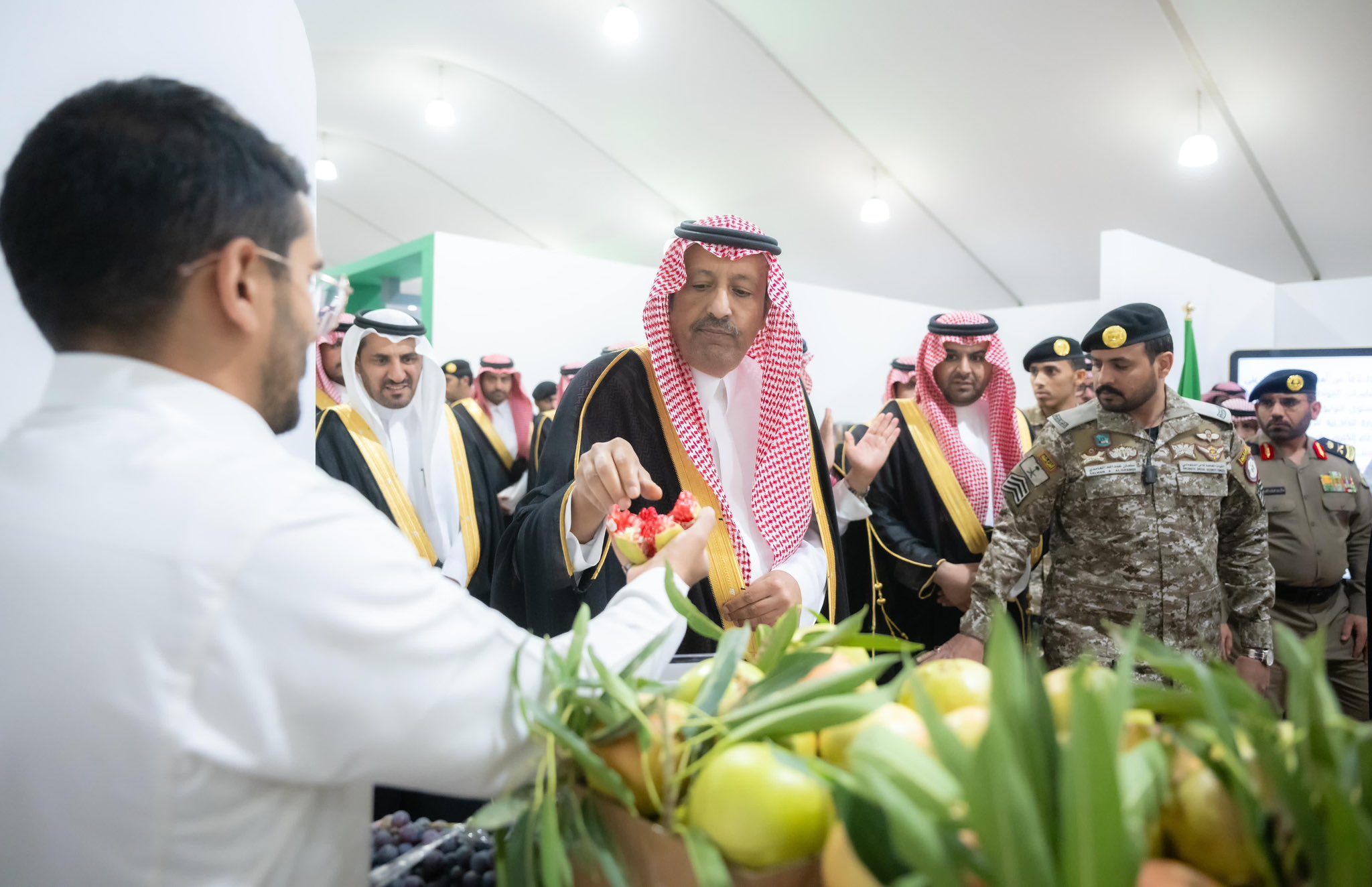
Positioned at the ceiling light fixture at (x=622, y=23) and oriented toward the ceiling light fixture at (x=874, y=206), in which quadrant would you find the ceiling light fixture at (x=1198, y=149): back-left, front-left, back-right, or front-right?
front-right

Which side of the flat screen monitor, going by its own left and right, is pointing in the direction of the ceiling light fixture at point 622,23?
right

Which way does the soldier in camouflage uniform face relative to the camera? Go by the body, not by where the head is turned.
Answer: toward the camera

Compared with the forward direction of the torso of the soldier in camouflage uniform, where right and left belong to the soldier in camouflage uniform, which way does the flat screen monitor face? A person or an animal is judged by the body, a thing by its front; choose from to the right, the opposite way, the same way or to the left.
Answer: the same way

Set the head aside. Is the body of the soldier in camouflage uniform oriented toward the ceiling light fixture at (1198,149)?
no

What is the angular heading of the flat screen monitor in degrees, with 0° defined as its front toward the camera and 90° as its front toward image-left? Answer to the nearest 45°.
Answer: approximately 0°

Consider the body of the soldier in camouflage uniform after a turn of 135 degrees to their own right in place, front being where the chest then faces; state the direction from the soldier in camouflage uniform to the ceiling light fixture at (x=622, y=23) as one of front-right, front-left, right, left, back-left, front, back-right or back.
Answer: front

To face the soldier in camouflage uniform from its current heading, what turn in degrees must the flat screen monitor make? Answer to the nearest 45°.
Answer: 0° — it already faces them

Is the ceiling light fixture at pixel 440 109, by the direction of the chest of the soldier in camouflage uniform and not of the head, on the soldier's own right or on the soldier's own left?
on the soldier's own right

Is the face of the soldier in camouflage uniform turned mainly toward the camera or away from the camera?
toward the camera

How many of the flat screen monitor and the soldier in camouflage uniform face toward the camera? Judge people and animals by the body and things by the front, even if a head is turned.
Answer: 2

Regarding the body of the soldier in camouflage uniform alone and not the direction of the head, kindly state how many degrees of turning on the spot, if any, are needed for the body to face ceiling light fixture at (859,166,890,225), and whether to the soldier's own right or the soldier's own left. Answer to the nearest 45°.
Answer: approximately 180°

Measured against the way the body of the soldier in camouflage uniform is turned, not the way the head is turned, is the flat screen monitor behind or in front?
behind
